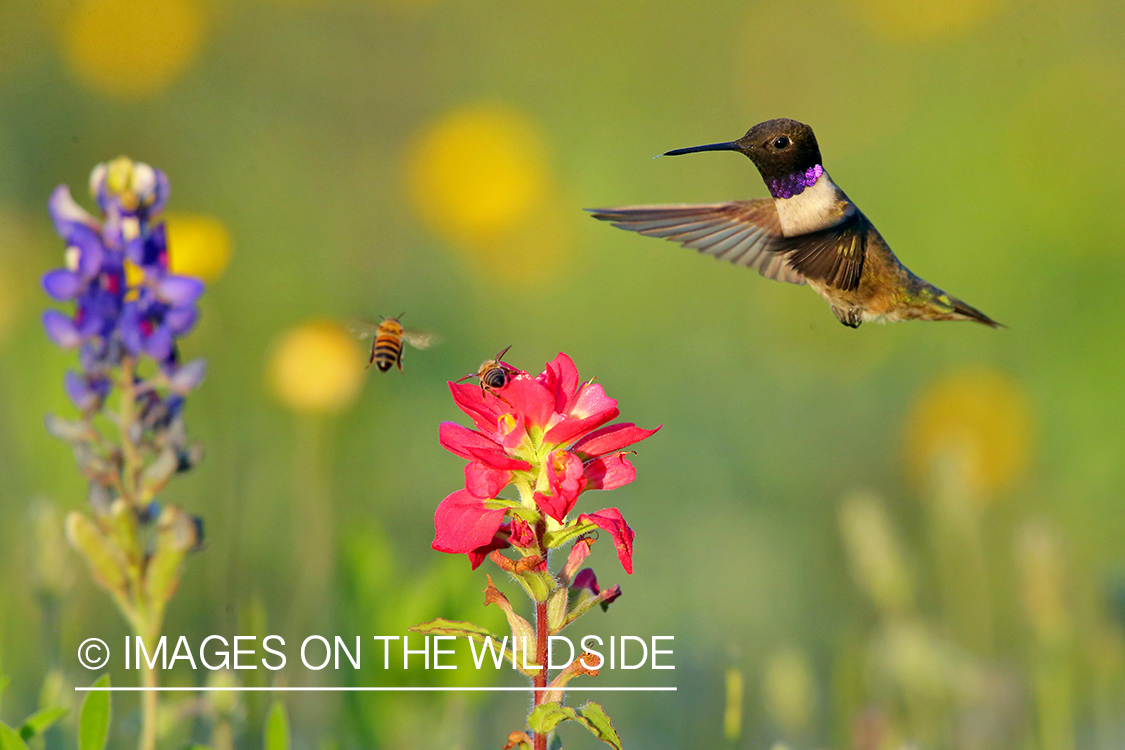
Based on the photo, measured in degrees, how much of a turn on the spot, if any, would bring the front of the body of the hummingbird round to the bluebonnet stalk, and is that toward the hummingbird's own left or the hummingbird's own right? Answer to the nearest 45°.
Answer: approximately 45° to the hummingbird's own left

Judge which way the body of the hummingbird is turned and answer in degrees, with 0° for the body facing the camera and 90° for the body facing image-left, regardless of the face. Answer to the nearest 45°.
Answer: approximately 90°

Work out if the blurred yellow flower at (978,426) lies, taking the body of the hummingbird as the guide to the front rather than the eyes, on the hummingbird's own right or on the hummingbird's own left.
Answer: on the hummingbird's own right

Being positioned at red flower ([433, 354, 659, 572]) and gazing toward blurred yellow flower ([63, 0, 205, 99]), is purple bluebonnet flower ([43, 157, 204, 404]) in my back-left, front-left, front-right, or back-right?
front-left
